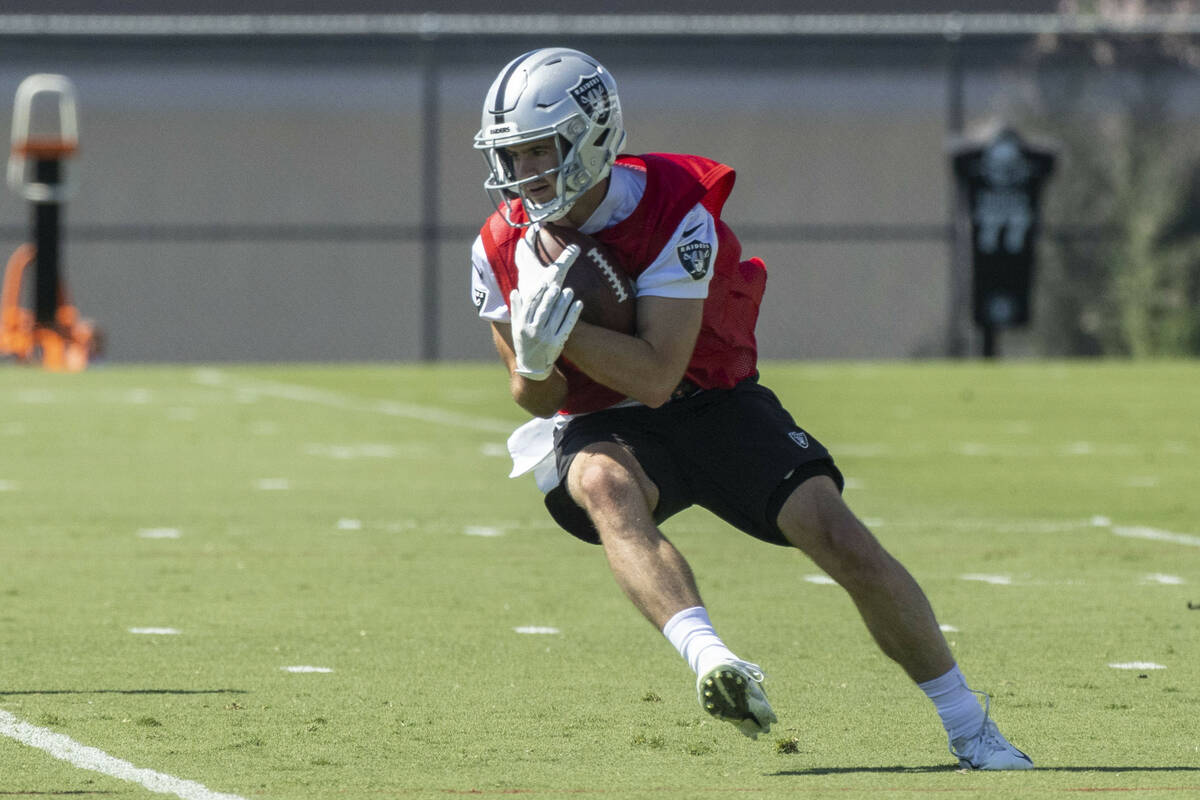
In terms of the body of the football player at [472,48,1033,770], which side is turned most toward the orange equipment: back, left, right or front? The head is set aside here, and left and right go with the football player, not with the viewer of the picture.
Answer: right

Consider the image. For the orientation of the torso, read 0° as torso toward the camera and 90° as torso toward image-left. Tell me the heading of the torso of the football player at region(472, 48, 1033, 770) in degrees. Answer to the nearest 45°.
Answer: approximately 45°
